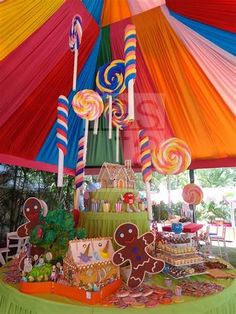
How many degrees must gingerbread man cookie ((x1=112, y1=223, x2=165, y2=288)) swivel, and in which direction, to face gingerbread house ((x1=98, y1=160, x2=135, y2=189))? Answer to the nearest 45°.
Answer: approximately 180°

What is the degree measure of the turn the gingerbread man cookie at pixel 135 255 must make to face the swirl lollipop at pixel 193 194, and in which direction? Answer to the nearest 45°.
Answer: approximately 180°

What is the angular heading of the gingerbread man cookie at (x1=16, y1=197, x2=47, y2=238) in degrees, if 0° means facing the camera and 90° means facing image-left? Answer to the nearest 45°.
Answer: approximately 0°

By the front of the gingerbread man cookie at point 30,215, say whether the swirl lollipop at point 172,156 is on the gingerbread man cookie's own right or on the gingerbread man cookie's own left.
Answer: on the gingerbread man cookie's own left

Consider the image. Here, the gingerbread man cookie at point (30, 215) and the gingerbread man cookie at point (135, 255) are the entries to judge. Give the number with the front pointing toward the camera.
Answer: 2

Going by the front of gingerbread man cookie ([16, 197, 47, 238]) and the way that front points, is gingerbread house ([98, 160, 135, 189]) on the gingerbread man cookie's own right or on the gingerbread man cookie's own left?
on the gingerbread man cookie's own left

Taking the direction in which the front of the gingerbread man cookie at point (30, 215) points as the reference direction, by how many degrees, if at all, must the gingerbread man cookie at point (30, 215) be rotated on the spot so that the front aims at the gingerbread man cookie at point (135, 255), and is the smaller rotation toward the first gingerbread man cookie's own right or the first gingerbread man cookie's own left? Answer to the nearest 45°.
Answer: approximately 45° to the first gingerbread man cookie's own left
